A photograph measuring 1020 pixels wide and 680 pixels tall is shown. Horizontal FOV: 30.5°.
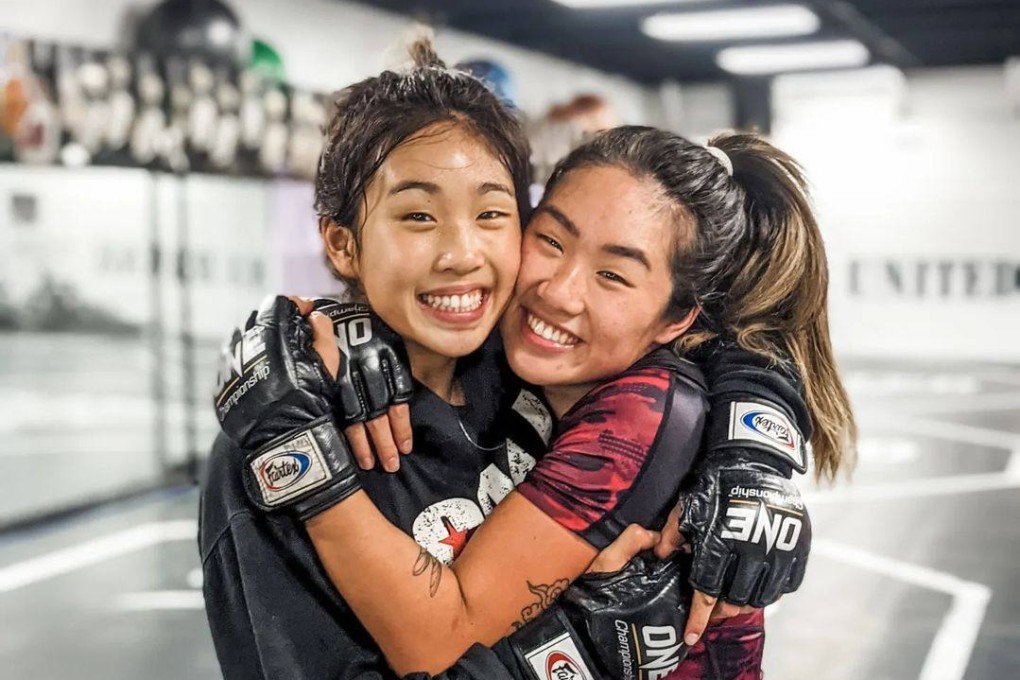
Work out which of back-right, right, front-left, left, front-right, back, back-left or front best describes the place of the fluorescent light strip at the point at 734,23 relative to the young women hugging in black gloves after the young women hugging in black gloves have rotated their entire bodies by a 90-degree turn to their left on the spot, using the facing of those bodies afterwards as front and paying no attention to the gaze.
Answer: front-left

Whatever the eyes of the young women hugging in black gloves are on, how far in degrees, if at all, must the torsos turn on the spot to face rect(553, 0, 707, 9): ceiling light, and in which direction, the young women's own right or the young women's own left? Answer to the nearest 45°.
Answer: approximately 135° to the young women's own left

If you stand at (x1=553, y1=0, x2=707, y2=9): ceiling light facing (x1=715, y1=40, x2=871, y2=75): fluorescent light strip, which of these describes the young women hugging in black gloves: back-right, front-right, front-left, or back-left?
back-right

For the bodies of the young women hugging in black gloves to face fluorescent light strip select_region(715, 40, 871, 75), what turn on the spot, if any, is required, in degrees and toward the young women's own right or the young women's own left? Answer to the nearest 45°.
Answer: approximately 135° to the young women's own left
